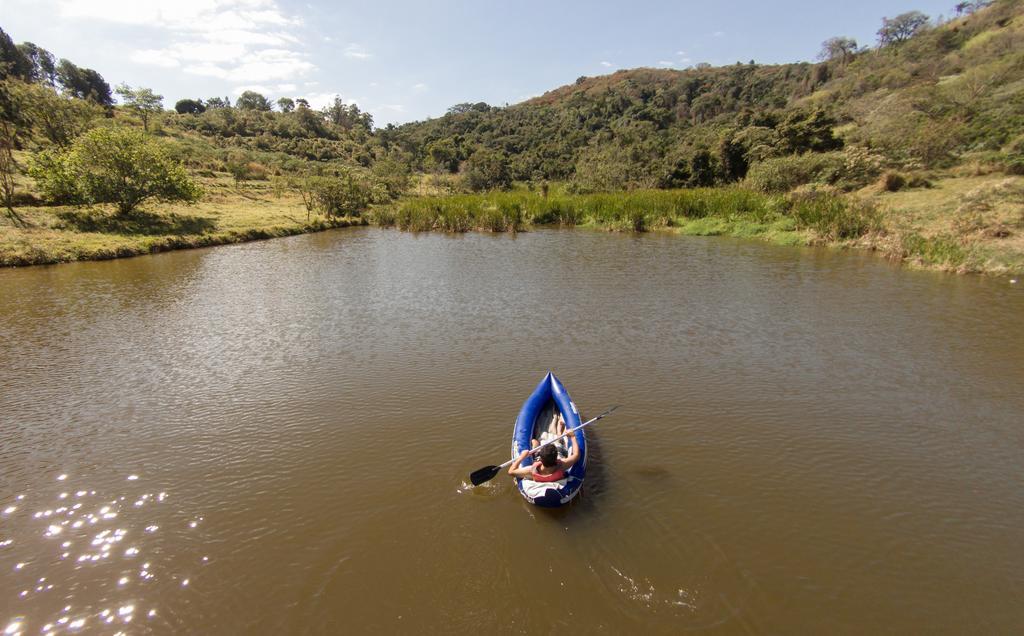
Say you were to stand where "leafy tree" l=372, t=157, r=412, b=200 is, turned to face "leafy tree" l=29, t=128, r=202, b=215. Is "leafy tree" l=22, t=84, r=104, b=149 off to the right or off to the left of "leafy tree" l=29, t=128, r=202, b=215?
right

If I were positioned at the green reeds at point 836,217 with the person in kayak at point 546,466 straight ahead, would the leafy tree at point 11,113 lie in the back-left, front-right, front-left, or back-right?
front-right

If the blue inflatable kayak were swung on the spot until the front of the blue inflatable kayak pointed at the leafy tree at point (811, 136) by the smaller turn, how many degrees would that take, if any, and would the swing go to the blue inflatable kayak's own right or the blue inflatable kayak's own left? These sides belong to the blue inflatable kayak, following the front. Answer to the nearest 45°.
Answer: approximately 45° to the blue inflatable kayak's own right

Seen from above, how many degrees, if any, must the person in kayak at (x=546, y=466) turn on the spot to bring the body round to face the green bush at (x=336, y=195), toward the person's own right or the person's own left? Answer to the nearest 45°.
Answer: approximately 45° to the person's own left

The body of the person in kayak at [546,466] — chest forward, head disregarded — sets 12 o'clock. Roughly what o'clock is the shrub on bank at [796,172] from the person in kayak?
The shrub on bank is roughly at 1 o'clock from the person in kayak.

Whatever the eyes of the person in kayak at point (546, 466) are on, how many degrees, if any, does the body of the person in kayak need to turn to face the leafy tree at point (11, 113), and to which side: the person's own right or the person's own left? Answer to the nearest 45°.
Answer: approximately 45° to the person's own left

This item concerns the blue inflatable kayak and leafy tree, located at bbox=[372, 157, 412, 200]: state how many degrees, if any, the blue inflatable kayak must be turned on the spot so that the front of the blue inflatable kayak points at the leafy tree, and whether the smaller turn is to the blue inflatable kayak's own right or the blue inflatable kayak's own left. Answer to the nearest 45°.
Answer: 0° — it already faces it

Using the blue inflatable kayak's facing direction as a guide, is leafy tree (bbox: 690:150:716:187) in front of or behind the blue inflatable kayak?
in front

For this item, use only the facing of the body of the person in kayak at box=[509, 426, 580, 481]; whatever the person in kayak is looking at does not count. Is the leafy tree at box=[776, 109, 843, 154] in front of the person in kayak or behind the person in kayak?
in front

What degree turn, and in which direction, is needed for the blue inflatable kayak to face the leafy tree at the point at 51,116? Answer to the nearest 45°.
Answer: approximately 45° to its left

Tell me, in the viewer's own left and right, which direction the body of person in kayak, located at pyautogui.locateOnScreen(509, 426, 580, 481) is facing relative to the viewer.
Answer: facing away from the viewer

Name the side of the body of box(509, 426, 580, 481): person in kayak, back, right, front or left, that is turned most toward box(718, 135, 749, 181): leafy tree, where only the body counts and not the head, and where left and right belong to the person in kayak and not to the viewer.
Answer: front

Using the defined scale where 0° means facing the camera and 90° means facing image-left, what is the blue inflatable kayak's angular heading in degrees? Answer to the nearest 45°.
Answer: approximately 180°

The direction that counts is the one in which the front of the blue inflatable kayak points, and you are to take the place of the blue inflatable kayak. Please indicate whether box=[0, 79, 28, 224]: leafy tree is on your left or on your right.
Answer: on your left
